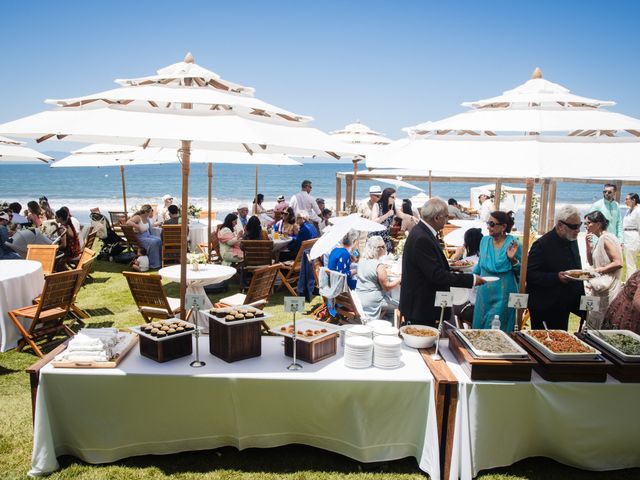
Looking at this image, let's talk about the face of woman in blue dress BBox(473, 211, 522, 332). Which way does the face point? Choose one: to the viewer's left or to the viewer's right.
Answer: to the viewer's left

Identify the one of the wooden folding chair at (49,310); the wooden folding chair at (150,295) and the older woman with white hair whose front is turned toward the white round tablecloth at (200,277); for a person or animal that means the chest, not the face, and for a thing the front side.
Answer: the wooden folding chair at (150,295)

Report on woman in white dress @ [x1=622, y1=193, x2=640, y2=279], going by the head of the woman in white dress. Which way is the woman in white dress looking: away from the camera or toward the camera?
toward the camera

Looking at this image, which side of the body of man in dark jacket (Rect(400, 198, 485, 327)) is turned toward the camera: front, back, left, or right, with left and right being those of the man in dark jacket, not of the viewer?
right

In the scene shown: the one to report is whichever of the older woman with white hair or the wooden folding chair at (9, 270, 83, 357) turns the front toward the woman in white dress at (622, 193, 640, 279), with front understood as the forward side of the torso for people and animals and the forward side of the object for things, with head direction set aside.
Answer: the older woman with white hair

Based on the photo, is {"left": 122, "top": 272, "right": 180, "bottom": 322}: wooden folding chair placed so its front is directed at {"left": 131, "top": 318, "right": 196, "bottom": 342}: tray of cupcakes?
no

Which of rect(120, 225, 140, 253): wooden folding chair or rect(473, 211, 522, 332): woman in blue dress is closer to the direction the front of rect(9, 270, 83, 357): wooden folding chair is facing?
the wooden folding chair

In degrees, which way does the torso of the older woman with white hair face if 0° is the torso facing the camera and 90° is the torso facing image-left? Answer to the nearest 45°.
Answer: approximately 225°

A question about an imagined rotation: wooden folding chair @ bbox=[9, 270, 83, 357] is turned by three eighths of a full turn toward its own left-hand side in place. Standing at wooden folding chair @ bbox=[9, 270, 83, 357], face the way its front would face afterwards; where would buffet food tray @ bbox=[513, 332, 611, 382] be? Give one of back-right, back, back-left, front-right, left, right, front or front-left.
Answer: front-left

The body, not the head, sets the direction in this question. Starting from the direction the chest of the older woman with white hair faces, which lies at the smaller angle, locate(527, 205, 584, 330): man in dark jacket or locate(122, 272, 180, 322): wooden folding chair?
the man in dark jacket

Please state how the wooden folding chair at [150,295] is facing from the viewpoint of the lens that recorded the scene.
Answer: facing away from the viewer and to the right of the viewer

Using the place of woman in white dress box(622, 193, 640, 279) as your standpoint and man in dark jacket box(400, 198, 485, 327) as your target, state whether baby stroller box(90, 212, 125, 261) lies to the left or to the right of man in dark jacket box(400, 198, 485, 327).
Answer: right
